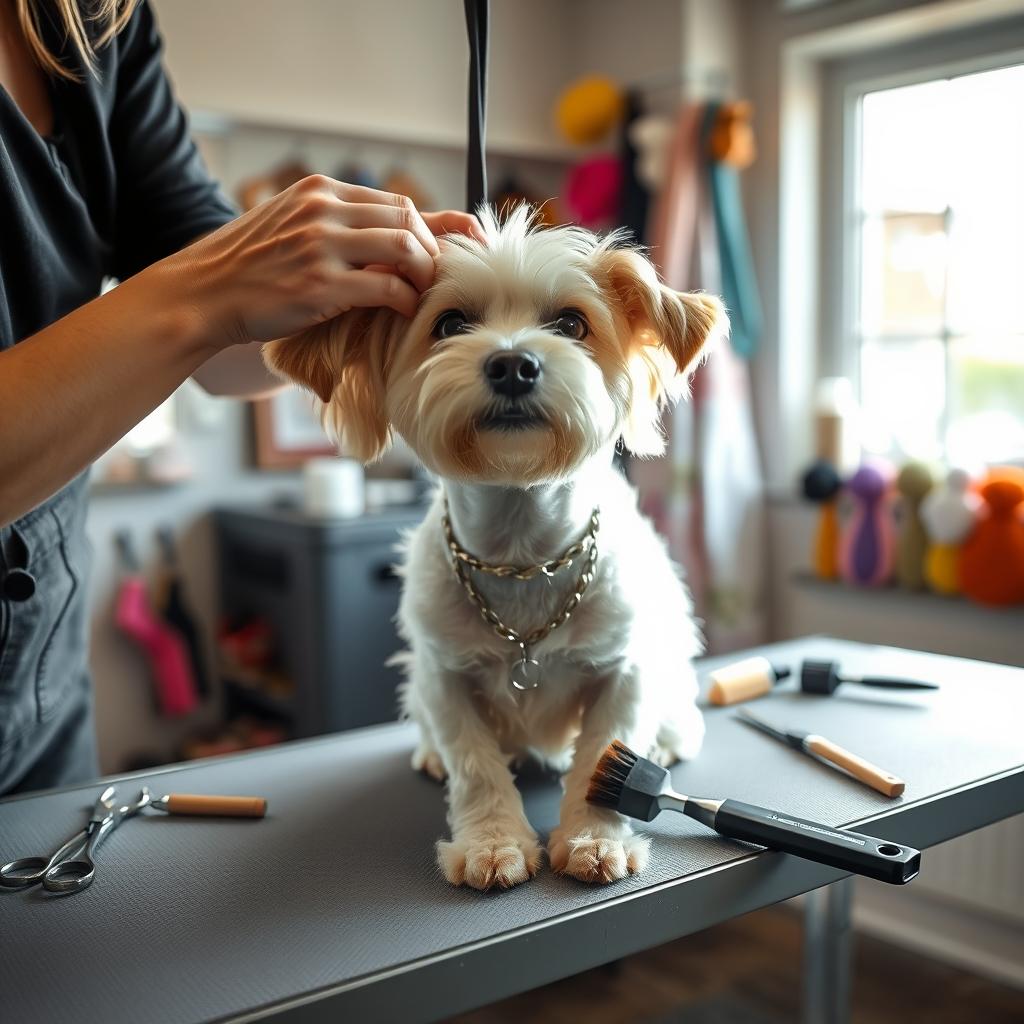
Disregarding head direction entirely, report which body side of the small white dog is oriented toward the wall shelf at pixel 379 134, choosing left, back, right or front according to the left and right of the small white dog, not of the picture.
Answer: back

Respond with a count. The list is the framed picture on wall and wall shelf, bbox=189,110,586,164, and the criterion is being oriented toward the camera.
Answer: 2

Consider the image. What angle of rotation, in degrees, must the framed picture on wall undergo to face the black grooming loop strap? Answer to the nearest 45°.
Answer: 0° — it already faces it

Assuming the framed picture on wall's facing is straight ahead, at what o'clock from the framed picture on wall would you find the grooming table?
The grooming table is roughly at 12 o'clock from the framed picture on wall.

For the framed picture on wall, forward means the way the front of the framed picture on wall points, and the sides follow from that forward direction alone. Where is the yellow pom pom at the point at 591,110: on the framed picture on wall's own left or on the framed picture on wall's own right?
on the framed picture on wall's own left

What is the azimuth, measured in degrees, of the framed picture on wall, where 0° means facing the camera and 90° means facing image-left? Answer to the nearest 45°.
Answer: approximately 0°

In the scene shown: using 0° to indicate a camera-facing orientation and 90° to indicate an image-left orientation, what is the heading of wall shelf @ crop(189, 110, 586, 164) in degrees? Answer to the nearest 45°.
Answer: approximately 0°
